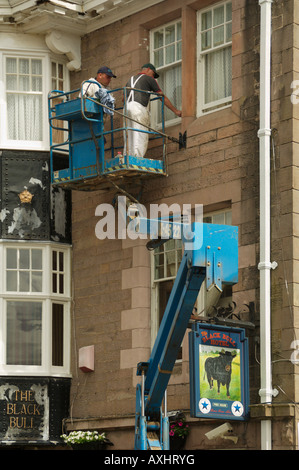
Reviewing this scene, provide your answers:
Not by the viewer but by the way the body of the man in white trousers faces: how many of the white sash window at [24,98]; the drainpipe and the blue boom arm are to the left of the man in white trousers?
1

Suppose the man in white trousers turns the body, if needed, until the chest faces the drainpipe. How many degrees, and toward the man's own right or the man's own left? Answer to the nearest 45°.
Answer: approximately 90° to the man's own right

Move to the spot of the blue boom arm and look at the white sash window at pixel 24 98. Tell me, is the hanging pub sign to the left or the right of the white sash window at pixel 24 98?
right

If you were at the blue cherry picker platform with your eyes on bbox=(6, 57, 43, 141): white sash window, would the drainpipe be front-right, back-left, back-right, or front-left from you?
back-right

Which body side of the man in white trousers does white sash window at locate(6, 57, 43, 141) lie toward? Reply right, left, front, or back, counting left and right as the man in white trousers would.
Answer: left

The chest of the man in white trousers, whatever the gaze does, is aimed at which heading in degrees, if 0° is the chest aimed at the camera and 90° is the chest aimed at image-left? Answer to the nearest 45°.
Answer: approximately 225°

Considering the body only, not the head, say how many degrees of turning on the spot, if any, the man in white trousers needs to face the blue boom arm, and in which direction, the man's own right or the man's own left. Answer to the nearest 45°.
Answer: approximately 135° to the man's own right
